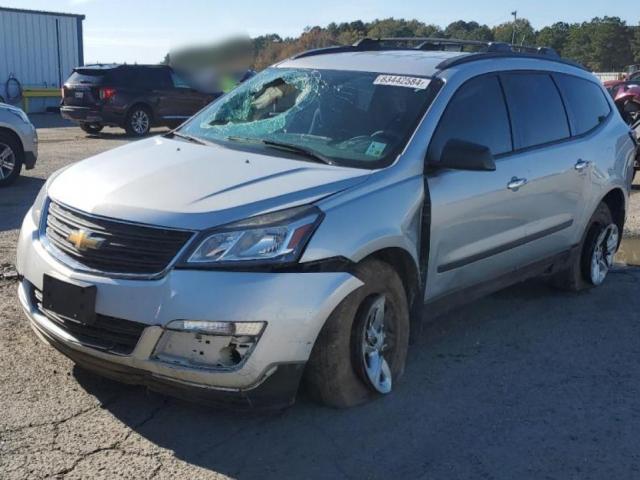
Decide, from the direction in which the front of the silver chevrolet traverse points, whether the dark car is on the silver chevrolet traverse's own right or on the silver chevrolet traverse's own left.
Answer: on the silver chevrolet traverse's own right

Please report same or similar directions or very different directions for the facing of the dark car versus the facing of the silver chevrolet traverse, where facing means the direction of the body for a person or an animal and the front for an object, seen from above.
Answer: very different directions

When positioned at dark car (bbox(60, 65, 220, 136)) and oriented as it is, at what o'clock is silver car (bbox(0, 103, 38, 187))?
The silver car is roughly at 5 o'clock from the dark car.

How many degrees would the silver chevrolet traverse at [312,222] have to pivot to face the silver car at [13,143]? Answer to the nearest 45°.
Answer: approximately 90° to its right

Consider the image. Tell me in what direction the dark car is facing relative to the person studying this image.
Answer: facing away from the viewer and to the right of the viewer

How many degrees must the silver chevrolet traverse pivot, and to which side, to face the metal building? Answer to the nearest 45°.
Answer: approximately 90° to its right
